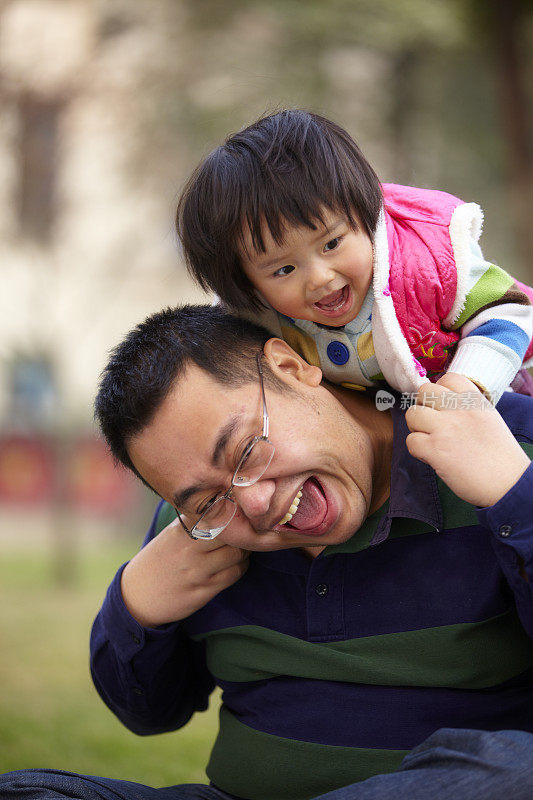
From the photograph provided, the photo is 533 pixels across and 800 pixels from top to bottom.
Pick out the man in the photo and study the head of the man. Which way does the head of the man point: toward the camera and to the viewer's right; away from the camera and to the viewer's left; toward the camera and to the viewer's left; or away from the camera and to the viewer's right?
toward the camera and to the viewer's left

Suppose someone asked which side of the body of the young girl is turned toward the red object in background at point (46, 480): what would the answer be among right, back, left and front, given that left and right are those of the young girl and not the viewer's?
right

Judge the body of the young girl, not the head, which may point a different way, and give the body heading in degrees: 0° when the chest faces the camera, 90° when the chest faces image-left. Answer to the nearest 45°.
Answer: approximately 45°

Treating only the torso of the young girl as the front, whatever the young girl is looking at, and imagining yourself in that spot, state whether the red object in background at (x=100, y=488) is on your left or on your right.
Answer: on your right

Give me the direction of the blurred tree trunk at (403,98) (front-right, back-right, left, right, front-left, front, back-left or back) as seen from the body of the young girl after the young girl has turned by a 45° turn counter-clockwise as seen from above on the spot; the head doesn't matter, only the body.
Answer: back

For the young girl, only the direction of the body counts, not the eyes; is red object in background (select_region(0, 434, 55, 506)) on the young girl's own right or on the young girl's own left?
on the young girl's own right

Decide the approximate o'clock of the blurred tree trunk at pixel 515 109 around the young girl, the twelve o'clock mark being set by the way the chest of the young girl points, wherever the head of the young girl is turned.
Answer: The blurred tree trunk is roughly at 5 o'clock from the young girl.
